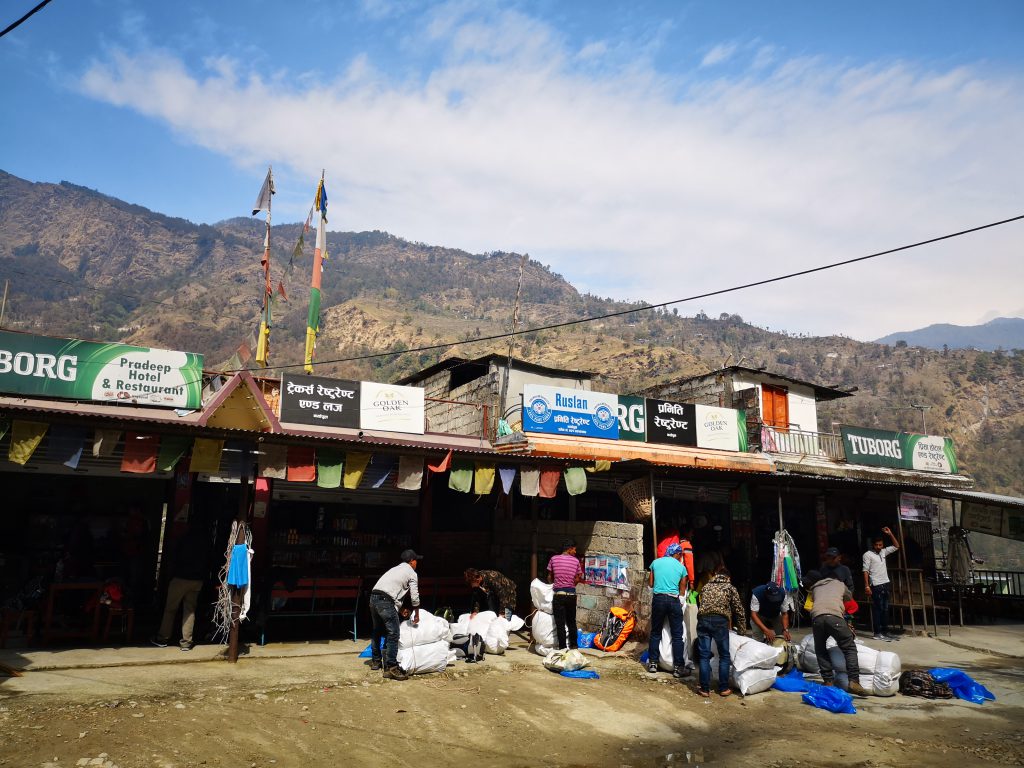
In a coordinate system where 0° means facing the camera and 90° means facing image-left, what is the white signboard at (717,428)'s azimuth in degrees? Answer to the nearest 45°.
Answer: approximately 0°

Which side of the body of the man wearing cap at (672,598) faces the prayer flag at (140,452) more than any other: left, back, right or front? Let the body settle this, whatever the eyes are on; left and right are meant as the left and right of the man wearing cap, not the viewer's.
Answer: left

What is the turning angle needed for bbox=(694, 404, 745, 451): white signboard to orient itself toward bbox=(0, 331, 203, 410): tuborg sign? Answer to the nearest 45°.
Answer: approximately 45° to its right

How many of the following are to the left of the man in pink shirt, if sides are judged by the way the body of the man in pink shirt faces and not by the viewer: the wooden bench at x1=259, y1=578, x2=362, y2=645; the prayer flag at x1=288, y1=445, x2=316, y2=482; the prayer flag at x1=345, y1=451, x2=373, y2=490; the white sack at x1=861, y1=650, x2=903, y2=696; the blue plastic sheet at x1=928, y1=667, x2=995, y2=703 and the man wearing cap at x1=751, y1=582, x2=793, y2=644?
3

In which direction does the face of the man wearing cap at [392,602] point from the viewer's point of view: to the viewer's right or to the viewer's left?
to the viewer's right

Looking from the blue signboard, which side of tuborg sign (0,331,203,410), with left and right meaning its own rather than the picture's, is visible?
left

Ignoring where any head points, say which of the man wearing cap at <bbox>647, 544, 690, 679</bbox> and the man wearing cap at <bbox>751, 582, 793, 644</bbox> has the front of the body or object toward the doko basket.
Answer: the man wearing cap at <bbox>647, 544, 690, 679</bbox>
